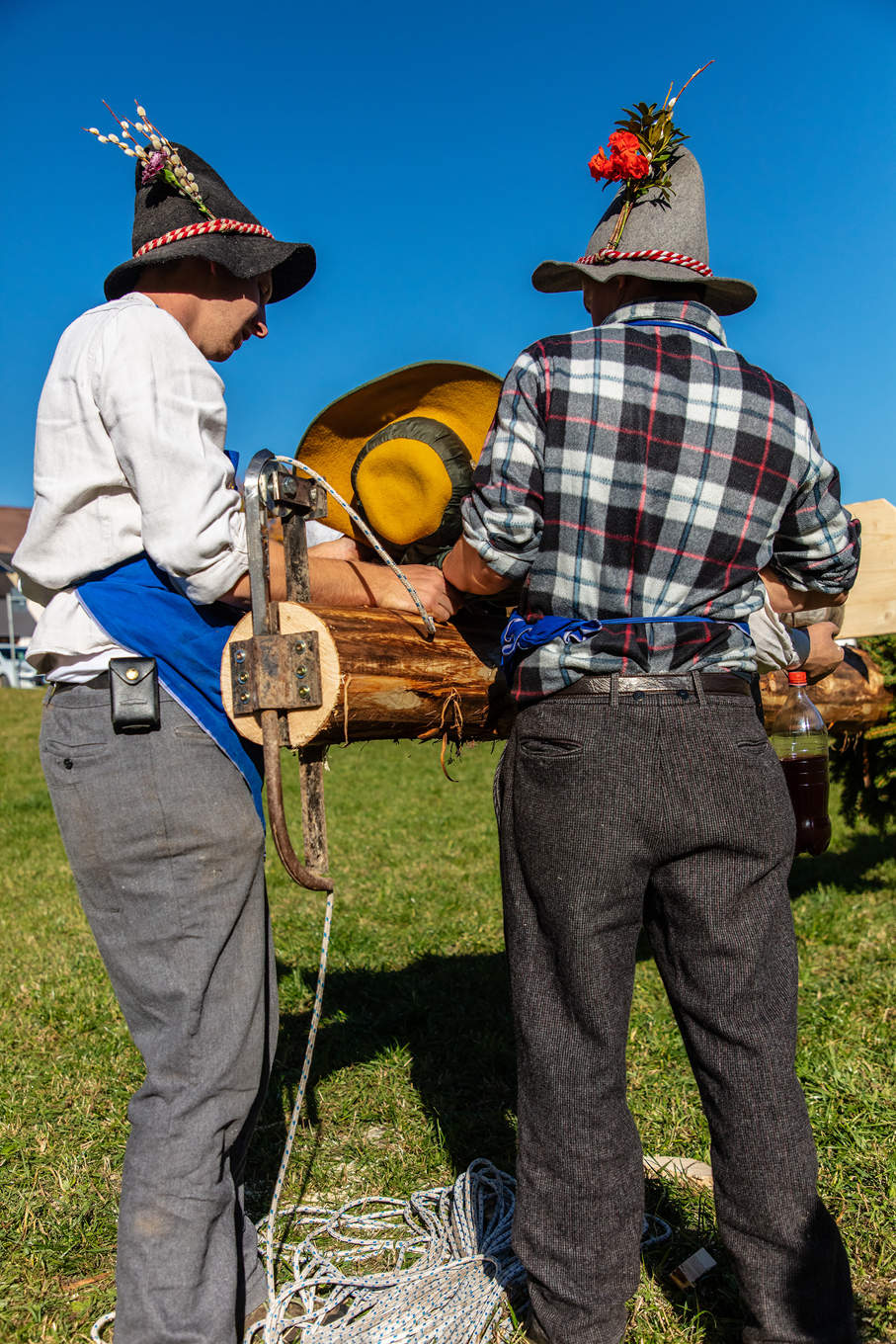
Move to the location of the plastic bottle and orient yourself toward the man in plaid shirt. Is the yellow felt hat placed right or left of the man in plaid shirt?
right

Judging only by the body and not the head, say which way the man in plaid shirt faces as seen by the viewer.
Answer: away from the camera

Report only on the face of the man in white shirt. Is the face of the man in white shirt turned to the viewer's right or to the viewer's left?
to the viewer's right

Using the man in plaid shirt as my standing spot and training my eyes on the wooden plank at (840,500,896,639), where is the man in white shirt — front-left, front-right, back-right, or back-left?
back-left

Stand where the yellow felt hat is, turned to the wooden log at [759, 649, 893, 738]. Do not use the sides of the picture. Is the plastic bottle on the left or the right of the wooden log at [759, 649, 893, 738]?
right

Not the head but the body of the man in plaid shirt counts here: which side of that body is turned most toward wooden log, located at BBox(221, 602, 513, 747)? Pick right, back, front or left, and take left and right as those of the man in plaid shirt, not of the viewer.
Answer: left
